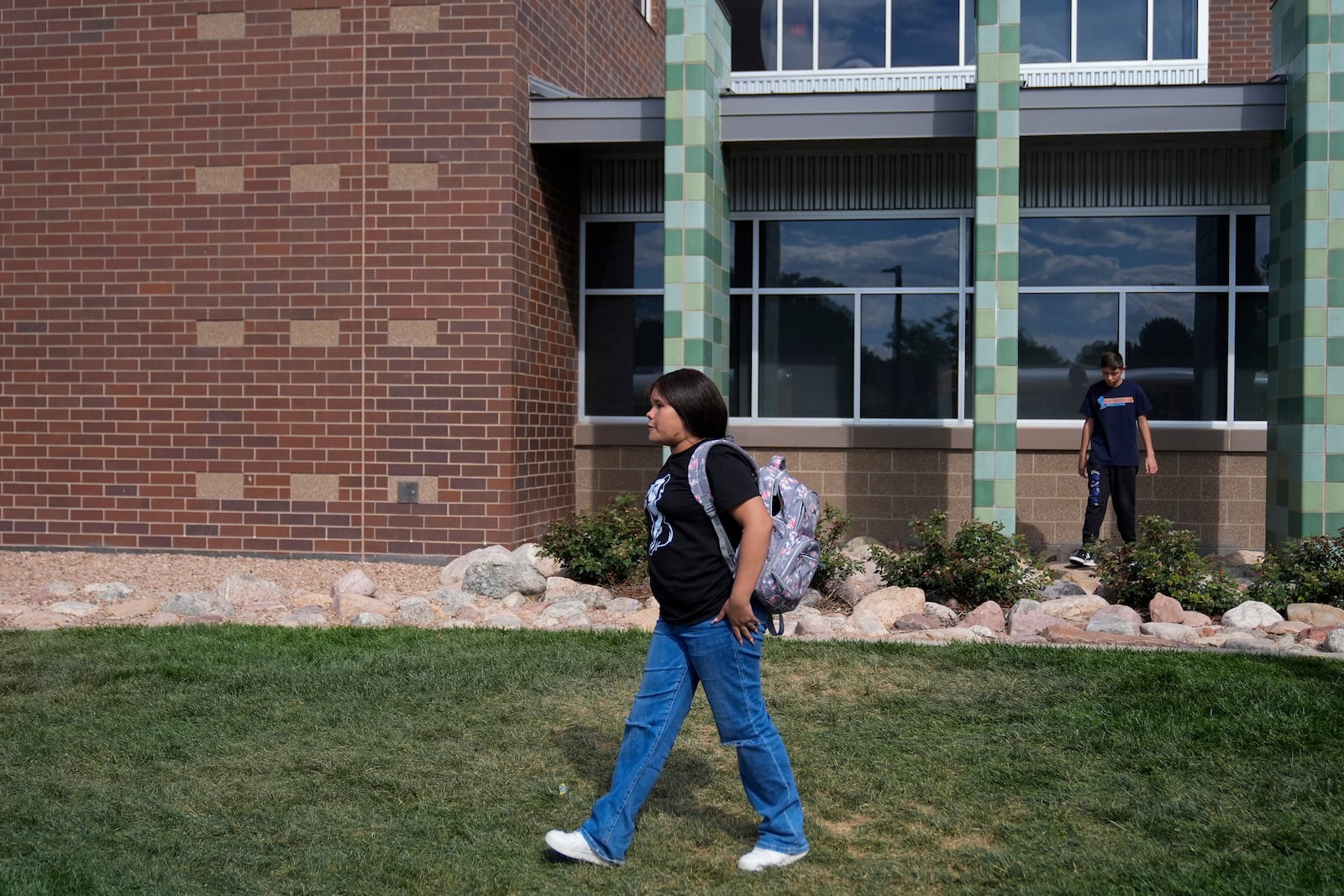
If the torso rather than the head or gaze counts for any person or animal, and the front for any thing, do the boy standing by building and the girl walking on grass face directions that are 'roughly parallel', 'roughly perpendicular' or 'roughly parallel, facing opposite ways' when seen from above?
roughly perpendicular

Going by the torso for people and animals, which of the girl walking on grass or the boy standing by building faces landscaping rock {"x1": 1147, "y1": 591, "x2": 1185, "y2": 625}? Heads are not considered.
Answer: the boy standing by building

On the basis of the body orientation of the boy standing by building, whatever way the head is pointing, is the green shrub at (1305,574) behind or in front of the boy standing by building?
in front

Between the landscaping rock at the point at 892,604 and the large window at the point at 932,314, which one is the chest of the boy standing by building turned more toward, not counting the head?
the landscaping rock

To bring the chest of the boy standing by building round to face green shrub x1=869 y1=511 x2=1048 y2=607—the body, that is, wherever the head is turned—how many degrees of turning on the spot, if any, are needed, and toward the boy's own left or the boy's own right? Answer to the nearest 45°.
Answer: approximately 45° to the boy's own right

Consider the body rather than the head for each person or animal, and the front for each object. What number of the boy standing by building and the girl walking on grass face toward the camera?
1

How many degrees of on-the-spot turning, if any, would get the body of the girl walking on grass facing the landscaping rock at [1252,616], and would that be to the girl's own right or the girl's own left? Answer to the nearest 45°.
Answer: approximately 135° to the girl's own right

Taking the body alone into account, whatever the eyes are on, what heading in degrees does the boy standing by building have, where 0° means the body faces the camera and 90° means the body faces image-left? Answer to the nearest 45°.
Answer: approximately 0°

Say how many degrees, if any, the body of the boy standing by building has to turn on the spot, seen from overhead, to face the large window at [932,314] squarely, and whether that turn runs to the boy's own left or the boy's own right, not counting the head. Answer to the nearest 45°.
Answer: approximately 135° to the boy's own right

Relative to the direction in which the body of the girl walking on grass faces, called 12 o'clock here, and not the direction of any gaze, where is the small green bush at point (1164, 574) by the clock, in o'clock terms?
The small green bush is roughly at 4 o'clock from the girl walking on grass.

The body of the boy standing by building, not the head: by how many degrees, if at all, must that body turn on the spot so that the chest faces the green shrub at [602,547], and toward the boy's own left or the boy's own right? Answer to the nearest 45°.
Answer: approximately 45° to the boy's own right

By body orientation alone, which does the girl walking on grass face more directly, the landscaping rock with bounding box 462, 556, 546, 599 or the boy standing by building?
the landscaping rock

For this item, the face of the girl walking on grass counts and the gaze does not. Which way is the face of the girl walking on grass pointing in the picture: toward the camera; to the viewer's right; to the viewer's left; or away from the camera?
to the viewer's left

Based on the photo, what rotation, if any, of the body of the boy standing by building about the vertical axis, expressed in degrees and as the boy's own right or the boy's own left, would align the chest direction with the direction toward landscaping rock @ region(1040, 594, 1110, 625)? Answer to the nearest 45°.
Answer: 0° — they already face it

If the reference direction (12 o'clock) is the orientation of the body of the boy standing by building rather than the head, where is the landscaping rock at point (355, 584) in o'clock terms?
The landscaping rock is roughly at 2 o'clock from the boy standing by building.

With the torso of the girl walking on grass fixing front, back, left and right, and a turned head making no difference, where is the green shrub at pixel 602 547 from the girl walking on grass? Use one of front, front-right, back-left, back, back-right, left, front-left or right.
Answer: right

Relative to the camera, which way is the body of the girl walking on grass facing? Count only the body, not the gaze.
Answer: to the viewer's left

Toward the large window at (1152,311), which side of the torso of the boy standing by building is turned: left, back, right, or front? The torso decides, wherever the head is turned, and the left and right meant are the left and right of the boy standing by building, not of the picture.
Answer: back
